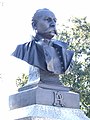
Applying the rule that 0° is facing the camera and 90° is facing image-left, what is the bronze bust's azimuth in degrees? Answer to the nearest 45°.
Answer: approximately 315°
